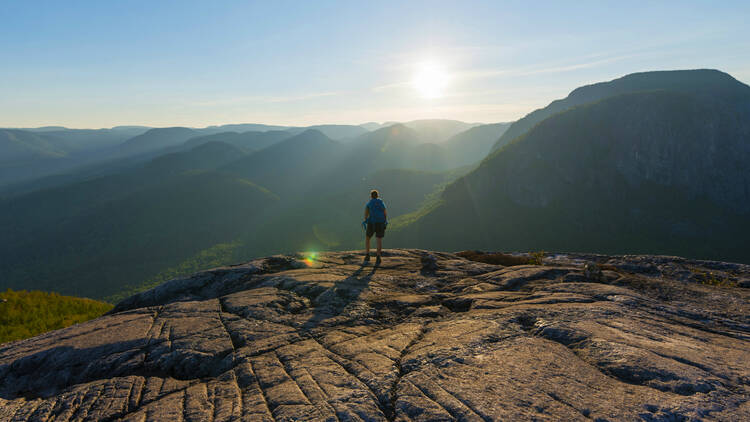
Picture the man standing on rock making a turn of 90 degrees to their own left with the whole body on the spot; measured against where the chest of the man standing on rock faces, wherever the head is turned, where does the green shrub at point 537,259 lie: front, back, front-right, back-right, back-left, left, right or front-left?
back

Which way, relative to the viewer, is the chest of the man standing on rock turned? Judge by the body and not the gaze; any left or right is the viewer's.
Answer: facing away from the viewer
